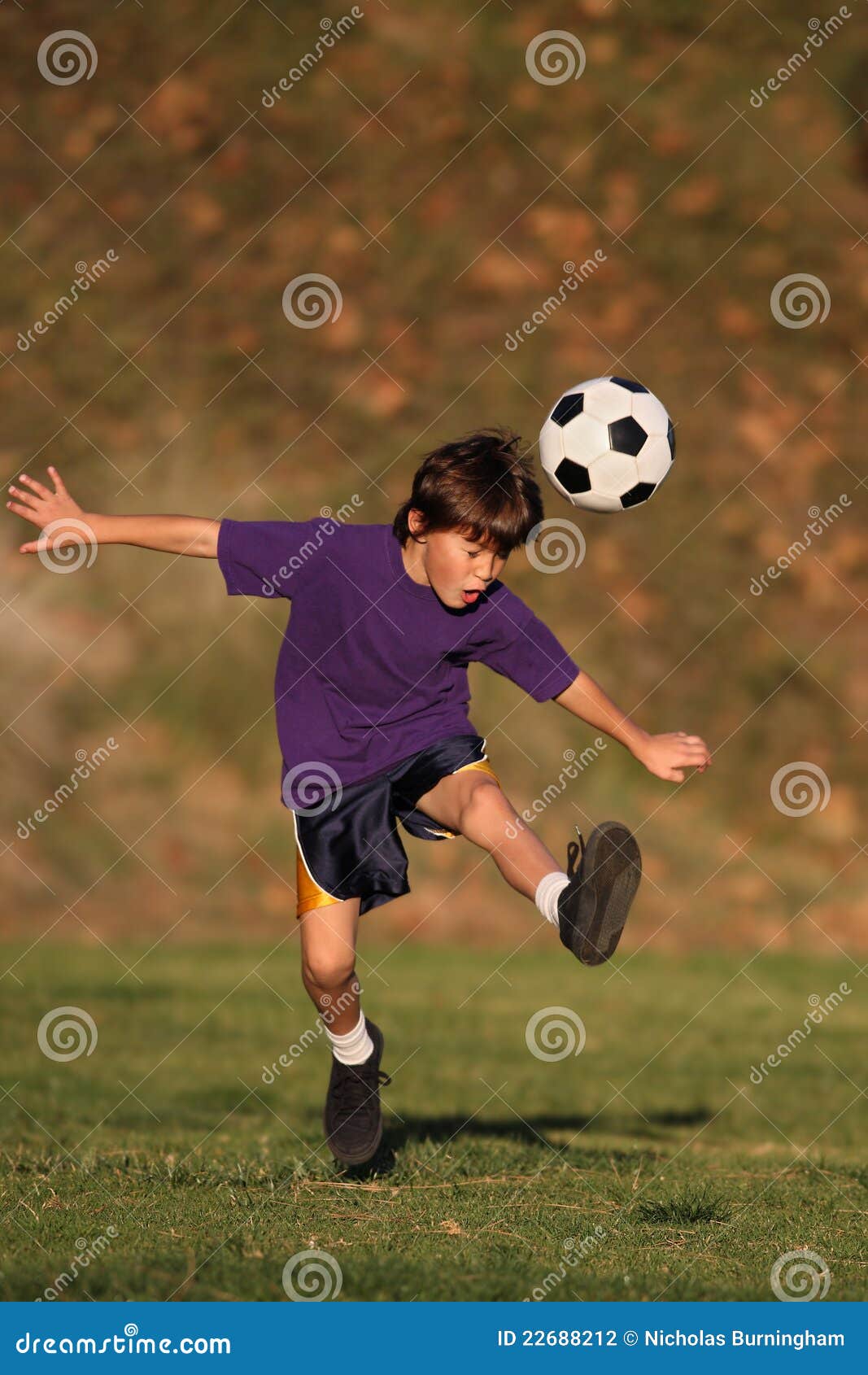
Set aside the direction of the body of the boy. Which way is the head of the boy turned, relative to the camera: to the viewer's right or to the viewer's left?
to the viewer's right
